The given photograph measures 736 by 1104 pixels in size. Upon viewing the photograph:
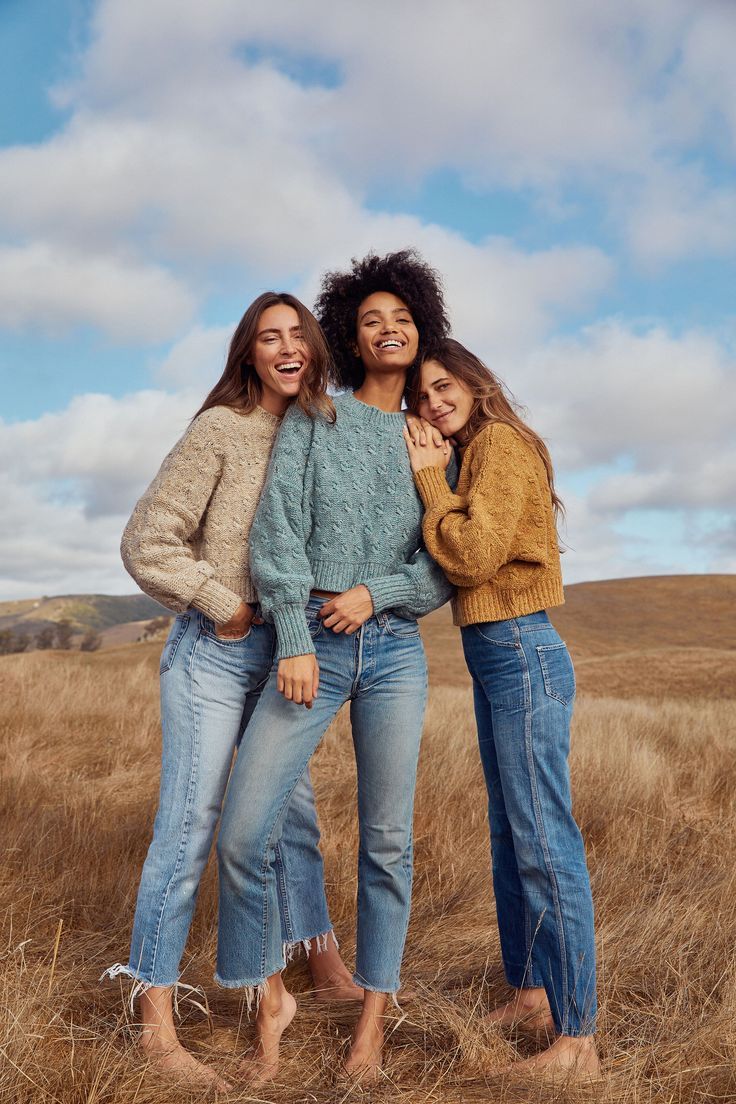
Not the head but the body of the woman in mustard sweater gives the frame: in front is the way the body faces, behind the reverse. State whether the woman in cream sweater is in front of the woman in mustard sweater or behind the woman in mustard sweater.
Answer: in front

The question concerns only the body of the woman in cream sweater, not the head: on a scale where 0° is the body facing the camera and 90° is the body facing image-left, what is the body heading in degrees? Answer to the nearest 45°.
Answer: approximately 315°

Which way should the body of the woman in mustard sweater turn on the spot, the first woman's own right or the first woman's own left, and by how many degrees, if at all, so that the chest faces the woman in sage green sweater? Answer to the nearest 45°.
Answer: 0° — they already face them

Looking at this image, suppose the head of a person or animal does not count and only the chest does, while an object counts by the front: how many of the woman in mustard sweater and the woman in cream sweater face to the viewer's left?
1

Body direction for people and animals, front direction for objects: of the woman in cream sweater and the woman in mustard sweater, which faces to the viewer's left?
the woman in mustard sweater

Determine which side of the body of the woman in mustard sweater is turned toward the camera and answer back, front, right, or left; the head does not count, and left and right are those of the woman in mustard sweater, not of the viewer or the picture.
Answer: left
